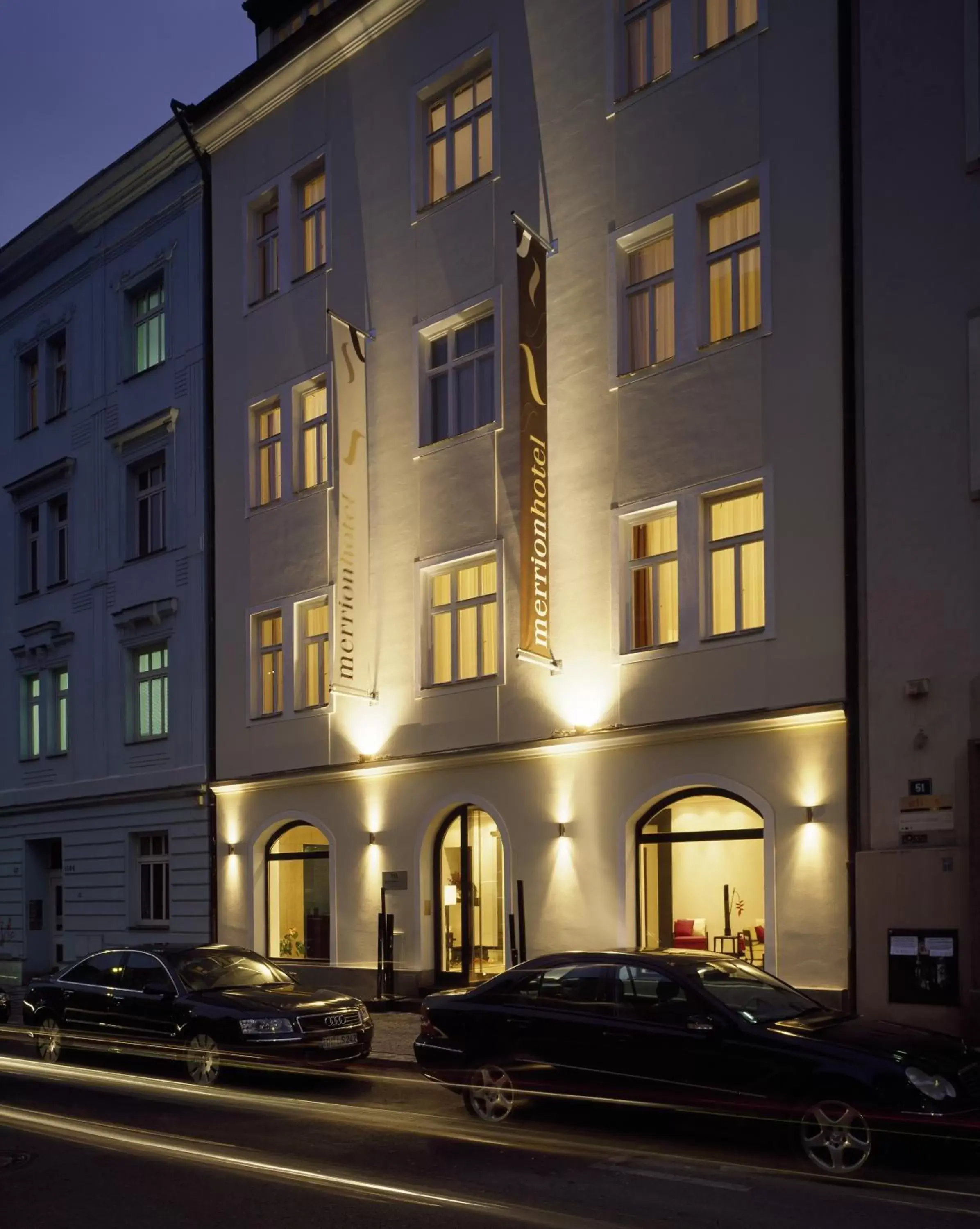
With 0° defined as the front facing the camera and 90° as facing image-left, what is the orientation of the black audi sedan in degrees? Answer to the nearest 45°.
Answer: approximately 315°

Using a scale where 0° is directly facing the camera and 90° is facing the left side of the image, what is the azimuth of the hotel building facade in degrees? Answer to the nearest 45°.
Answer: approximately 45°

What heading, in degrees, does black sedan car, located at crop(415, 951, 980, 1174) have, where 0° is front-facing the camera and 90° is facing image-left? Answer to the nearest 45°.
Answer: approximately 315°

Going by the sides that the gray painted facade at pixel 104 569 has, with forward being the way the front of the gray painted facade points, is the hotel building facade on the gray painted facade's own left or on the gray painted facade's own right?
on the gray painted facade's own left

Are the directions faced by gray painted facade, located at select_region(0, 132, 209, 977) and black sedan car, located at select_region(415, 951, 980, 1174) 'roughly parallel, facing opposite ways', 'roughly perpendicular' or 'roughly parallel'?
roughly perpendicular

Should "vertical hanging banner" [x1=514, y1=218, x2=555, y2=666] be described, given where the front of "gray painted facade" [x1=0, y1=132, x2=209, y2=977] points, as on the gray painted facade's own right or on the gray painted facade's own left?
on the gray painted facade's own left
